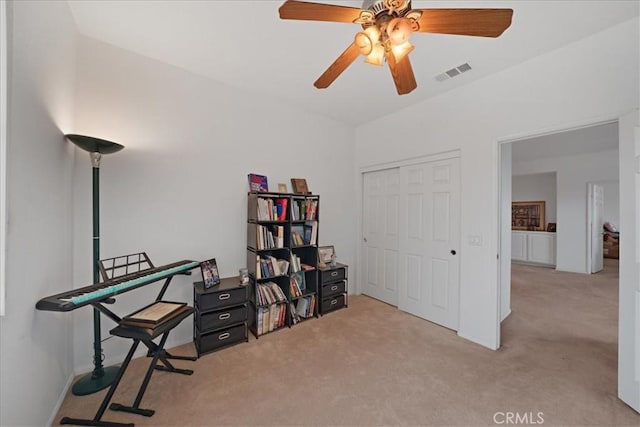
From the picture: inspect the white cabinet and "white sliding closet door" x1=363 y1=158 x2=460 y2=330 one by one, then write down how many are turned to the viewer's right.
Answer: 0

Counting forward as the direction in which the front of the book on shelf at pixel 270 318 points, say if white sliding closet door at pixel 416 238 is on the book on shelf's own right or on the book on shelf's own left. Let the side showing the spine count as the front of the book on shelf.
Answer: on the book on shelf's own left

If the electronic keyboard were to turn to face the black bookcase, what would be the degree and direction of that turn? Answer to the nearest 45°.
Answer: approximately 45° to its left

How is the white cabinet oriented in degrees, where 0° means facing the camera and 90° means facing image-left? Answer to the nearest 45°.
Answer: approximately 45°

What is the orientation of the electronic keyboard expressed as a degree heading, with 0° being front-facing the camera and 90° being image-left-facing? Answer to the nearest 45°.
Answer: approximately 315°

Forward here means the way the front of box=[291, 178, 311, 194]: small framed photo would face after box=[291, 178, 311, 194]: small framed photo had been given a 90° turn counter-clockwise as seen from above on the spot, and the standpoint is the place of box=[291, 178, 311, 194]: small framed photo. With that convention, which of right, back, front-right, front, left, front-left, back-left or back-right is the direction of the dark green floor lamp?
back

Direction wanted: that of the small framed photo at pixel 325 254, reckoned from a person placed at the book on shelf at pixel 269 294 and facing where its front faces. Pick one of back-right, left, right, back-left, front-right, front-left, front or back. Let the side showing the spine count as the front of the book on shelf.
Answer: left

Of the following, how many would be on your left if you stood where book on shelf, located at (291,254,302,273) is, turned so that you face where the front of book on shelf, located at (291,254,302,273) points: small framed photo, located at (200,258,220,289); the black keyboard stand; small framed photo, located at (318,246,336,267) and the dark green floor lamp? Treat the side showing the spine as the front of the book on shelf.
1

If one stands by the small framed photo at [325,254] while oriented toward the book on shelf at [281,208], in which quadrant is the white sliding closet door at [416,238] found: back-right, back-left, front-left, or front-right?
back-left

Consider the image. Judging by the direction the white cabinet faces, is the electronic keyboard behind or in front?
in front

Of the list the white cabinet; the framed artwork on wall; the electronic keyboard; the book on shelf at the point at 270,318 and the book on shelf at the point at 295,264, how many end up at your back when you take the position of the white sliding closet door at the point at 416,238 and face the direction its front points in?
2

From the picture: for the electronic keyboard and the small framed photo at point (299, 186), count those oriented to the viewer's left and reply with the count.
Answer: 0
